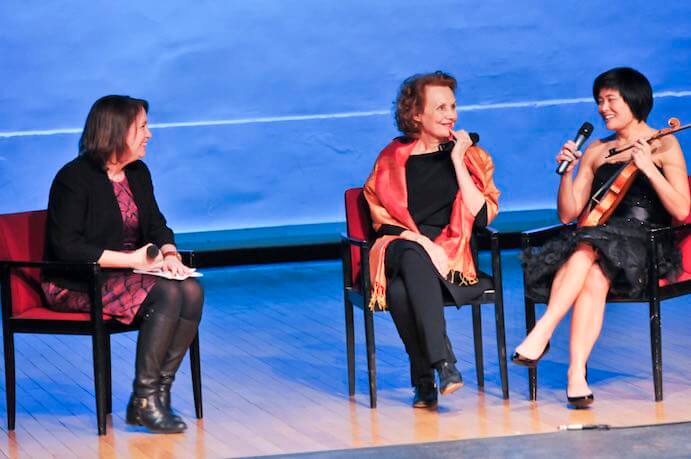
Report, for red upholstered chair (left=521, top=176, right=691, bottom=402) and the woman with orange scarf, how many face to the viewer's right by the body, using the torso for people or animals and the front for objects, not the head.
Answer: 0

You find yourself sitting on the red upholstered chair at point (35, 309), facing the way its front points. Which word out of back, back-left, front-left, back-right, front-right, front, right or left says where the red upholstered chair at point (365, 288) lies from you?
front-left

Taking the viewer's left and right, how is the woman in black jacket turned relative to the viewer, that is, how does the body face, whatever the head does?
facing the viewer and to the right of the viewer

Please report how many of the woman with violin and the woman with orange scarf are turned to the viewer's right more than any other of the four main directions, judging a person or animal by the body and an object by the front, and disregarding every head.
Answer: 0

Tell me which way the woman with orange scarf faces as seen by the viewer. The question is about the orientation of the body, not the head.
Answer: toward the camera

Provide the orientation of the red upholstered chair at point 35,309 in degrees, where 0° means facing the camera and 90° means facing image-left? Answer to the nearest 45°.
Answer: approximately 315°

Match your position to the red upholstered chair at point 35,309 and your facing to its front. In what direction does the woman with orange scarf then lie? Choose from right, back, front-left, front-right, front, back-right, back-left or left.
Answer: front-left

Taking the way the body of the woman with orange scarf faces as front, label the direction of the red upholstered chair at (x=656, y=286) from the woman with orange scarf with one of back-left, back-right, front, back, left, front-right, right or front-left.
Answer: left

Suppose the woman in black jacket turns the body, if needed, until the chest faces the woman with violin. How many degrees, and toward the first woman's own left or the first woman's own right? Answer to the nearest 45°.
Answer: approximately 45° to the first woman's own left

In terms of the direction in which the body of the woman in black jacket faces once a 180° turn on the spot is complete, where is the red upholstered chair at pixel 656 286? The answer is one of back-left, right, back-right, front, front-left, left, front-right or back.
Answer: back-right

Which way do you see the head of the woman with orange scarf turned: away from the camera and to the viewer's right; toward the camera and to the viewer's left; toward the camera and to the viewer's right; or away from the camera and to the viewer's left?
toward the camera and to the viewer's right

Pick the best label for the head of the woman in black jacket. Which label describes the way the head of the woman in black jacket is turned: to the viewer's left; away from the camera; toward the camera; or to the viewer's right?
to the viewer's right

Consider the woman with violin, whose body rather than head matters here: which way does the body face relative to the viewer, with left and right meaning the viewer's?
facing the viewer and to the left of the viewer

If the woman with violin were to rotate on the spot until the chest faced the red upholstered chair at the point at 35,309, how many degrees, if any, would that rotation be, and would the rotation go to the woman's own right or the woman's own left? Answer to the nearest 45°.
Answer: approximately 45° to the woman's own right

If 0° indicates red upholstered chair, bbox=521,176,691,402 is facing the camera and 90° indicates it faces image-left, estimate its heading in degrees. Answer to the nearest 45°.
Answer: approximately 45°

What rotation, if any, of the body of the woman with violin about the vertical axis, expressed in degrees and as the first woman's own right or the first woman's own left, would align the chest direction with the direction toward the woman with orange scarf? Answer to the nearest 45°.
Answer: approximately 45° to the first woman's own right
